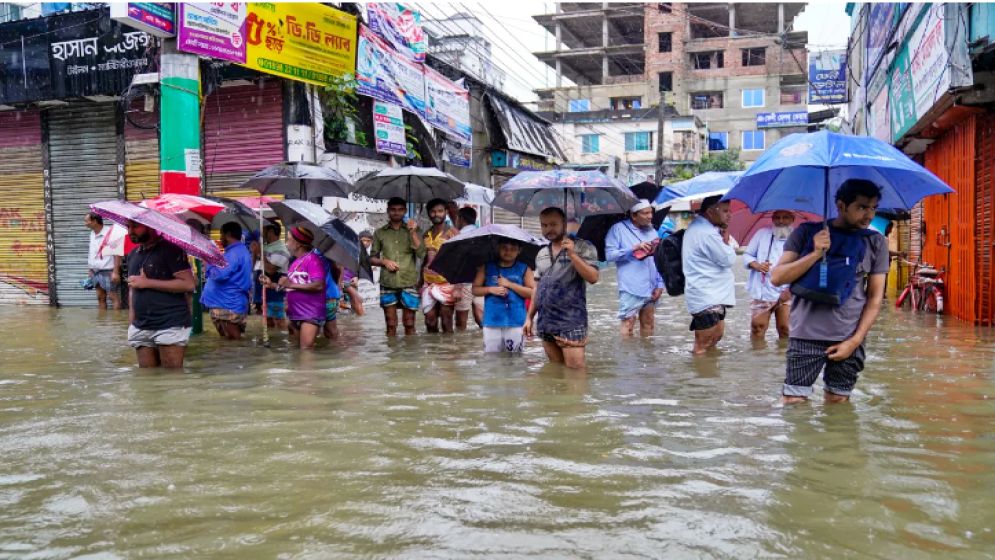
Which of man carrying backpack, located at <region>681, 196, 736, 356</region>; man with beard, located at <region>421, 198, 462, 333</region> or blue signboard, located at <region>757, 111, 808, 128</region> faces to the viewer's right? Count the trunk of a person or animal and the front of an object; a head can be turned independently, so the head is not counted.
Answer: the man carrying backpack

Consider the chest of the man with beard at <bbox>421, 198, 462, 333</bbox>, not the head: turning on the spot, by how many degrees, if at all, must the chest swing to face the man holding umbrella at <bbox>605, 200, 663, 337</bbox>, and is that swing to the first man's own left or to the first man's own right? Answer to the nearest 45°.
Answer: approximately 45° to the first man's own left

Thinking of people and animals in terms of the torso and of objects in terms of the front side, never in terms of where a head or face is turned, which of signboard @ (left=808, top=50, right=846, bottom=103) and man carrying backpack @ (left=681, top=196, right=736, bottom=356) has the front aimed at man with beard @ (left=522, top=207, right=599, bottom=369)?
the signboard

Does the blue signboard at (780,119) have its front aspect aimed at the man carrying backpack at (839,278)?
yes

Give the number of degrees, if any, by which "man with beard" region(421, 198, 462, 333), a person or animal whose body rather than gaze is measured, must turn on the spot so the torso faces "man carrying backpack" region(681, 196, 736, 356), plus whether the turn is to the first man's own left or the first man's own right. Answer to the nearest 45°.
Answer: approximately 45° to the first man's own left

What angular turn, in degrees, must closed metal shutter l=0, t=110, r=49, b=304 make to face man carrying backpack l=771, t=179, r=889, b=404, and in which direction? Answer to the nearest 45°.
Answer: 0° — it already faces them

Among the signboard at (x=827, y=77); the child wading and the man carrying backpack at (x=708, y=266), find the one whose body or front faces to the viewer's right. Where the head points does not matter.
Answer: the man carrying backpack

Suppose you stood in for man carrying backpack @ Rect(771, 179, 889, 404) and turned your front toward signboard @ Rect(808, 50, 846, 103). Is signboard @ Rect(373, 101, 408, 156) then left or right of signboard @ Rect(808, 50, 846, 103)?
left

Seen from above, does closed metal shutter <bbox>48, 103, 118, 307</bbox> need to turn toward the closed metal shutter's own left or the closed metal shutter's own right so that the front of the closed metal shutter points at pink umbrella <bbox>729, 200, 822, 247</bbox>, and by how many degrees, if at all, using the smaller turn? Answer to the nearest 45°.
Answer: approximately 45° to the closed metal shutter's own left

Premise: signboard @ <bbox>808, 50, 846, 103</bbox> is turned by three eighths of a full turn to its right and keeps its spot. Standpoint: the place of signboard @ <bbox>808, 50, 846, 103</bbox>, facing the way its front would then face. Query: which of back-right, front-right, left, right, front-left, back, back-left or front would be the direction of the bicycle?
back-left

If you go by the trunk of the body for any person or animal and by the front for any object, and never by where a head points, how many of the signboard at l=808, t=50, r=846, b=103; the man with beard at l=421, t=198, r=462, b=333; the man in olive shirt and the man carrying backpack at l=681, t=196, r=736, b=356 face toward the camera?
3
